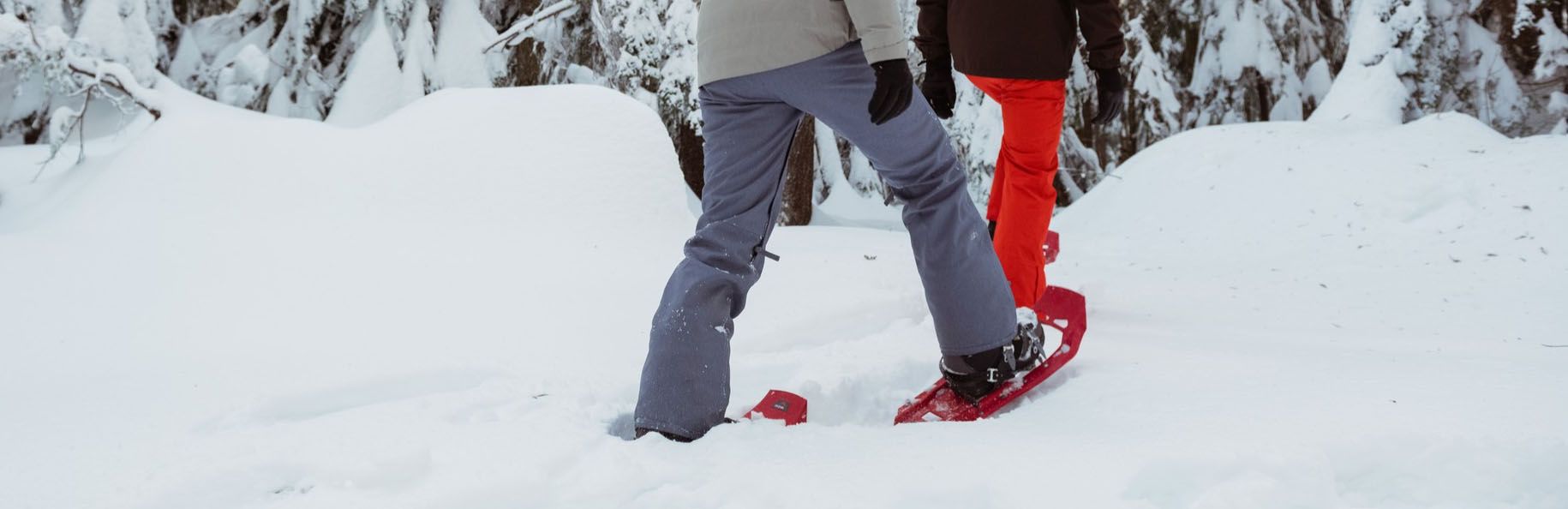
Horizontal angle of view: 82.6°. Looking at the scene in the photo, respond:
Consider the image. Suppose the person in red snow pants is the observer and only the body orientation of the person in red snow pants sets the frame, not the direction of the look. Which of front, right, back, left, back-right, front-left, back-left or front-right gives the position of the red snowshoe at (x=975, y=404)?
back

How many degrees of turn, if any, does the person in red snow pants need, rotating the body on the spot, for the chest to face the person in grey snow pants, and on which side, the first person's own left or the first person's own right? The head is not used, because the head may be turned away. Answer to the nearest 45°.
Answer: approximately 135° to the first person's own left

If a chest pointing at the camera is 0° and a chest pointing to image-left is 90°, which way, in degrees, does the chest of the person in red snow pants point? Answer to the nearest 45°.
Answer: approximately 180°
